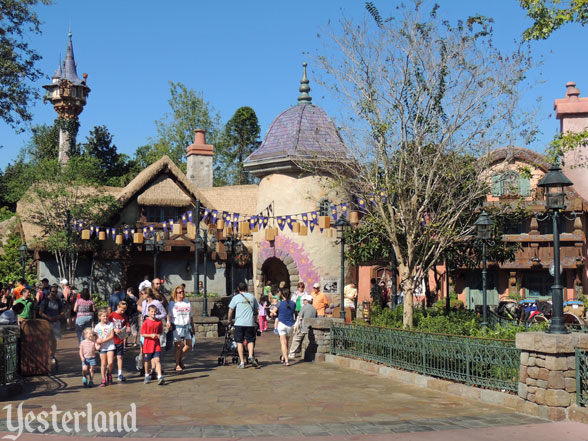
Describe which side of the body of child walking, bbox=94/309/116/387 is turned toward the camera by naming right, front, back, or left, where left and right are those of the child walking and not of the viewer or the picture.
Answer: front

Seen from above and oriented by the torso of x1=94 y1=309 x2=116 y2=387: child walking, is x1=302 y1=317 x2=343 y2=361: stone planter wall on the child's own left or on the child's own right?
on the child's own left

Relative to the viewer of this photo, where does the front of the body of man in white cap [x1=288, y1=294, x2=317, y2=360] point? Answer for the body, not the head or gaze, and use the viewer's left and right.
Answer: facing away from the viewer and to the left of the viewer
